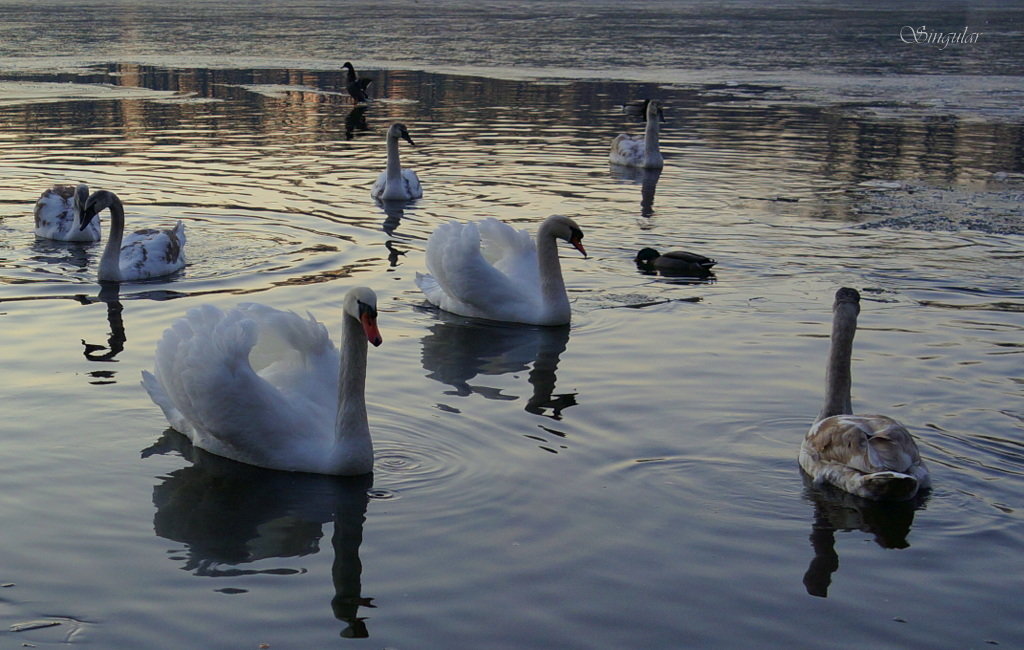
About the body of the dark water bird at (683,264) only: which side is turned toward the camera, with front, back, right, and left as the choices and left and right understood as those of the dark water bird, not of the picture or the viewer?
left
